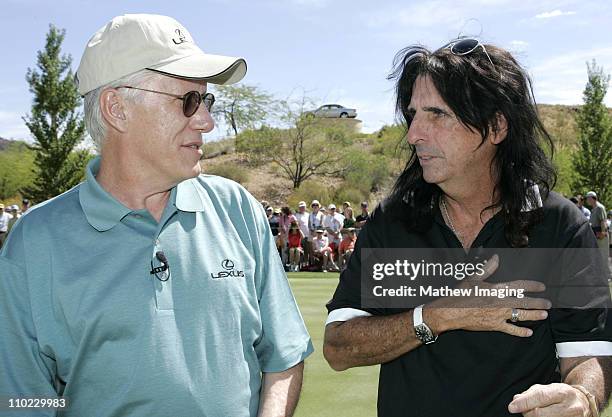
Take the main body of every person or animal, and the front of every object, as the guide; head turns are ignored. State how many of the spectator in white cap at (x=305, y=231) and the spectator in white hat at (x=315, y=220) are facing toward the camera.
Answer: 2

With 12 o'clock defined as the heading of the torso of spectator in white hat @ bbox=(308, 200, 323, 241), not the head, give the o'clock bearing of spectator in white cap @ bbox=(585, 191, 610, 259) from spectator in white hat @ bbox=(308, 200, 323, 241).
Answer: spectator in white cap @ bbox=(585, 191, 610, 259) is roughly at 10 o'clock from spectator in white hat @ bbox=(308, 200, 323, 241).

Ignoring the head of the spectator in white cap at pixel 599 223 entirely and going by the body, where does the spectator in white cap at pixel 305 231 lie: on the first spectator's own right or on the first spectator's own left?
on the first spectator's own right

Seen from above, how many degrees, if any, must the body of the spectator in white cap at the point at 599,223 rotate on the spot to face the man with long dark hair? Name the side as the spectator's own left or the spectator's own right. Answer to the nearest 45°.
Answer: approximately 45° to the spectator's own left

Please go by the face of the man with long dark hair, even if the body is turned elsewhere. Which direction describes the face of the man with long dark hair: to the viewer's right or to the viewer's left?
to the viewer's left

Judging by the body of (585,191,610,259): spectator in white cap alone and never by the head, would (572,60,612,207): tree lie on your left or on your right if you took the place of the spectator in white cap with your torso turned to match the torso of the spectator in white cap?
on your right

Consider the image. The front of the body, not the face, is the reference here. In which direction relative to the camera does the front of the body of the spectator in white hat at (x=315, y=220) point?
toward the camera

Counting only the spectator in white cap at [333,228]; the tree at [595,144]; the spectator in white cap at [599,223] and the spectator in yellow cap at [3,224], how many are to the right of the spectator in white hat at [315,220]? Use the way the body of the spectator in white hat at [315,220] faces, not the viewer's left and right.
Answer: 1

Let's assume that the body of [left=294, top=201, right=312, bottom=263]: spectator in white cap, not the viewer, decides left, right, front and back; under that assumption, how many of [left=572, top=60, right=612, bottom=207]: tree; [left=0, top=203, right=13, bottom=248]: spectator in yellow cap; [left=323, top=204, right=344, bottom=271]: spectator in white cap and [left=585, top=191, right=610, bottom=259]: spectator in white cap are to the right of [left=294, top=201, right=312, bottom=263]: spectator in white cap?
1

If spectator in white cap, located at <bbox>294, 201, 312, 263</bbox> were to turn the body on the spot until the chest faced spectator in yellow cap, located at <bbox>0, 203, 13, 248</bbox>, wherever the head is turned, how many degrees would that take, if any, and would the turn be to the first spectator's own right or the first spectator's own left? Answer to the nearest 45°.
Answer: approximately 90° to the first spectator's own right

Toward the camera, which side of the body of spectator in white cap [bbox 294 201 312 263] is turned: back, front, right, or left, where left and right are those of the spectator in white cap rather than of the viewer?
front

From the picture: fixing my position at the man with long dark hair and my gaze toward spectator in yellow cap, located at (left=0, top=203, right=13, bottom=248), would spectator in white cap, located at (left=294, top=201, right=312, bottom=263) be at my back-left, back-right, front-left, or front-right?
front-right

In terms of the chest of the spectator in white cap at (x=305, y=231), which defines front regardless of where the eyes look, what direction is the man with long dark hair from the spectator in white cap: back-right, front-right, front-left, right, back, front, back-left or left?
front

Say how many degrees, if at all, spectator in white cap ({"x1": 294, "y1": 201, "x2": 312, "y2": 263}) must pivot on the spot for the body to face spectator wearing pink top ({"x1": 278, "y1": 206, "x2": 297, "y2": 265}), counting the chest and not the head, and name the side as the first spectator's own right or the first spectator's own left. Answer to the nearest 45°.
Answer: approximately 135° to the first spectator's own right
